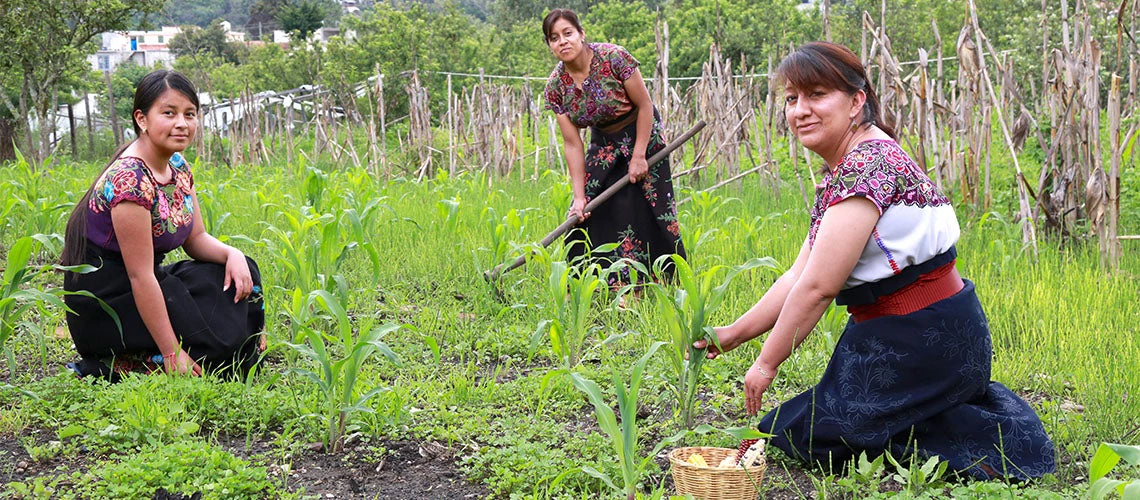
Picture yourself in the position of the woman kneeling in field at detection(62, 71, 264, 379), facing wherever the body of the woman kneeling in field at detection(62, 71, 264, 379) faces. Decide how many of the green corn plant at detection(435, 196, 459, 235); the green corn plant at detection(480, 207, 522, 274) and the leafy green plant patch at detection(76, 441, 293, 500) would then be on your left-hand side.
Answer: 2

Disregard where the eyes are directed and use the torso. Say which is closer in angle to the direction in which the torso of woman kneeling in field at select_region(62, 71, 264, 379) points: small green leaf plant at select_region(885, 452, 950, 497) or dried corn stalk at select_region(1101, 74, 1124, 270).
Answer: the small green leaf plant

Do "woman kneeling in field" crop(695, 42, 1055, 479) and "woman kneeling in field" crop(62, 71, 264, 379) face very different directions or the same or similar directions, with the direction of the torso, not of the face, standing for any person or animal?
very different directions

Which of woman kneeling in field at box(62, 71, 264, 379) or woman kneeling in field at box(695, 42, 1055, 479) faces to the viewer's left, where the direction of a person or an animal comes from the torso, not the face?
woman kneeling in field at box(695, 42, 1055, 479)

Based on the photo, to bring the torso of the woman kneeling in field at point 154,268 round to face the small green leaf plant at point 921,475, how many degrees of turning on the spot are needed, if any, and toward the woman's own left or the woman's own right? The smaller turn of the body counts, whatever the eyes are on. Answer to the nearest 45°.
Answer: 0° — they already face it

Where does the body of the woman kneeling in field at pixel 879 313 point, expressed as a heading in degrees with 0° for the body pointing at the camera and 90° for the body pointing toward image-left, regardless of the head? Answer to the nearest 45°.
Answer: approximately 90°

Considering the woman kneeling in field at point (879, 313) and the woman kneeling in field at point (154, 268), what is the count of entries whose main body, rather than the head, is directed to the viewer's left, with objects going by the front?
1
